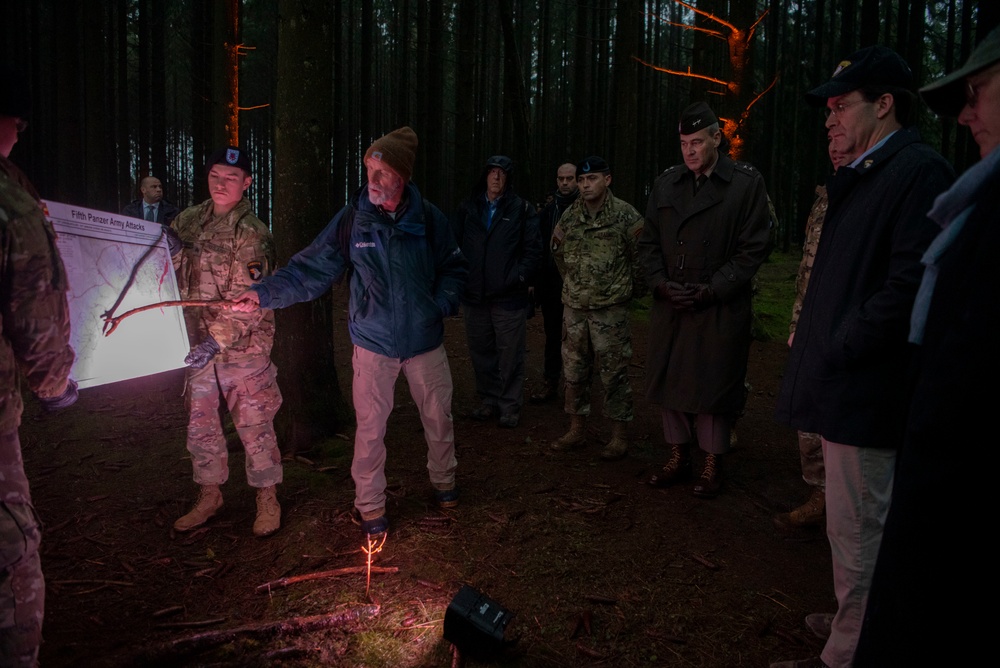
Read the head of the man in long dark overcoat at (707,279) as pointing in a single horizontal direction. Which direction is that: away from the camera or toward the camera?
toward the camera

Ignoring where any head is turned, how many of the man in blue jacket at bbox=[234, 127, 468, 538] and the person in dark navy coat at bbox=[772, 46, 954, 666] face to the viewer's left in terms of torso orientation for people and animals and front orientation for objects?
1

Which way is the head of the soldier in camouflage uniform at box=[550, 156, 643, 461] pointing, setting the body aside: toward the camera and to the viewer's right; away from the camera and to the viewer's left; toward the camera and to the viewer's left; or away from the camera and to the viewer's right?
toward the camera and to the viewer's left

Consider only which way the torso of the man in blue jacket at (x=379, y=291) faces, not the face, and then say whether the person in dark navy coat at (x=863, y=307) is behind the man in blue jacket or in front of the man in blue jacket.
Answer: in front

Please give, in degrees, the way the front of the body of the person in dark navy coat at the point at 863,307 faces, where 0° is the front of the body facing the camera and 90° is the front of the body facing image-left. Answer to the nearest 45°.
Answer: approximately 90°

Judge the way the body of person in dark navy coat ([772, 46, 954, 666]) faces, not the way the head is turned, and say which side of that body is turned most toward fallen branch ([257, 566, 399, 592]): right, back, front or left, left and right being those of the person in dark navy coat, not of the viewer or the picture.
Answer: front

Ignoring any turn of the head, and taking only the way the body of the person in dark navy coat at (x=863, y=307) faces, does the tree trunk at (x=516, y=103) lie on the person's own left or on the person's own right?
on the person's own right

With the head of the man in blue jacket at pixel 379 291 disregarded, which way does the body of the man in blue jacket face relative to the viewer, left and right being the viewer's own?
facing the viewer

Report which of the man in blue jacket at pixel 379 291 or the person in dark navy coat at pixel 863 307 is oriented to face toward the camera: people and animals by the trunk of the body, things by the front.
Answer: the man in blue jacket

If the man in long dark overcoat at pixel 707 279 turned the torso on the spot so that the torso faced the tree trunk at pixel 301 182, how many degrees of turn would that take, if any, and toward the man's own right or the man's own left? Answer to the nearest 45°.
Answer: approximately 45° to the man's own right

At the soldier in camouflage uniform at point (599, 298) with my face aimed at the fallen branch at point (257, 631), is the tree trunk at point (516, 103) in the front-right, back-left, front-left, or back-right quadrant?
back-right
